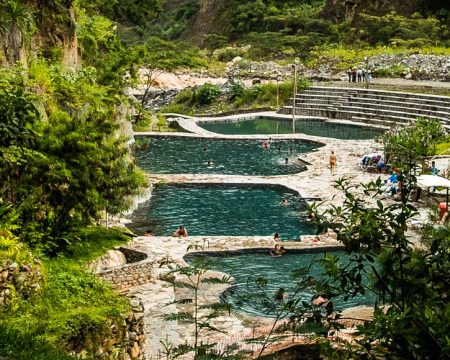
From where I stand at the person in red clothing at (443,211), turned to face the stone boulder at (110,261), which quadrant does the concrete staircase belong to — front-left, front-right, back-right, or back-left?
back-right

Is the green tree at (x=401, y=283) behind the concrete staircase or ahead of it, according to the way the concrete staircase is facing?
ahead

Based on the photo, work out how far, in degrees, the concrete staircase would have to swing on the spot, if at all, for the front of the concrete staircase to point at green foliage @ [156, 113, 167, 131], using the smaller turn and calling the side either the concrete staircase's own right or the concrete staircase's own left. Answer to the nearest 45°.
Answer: approximately 45° to the concrete staircase's own right

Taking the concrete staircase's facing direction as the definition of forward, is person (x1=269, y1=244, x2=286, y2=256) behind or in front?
in front

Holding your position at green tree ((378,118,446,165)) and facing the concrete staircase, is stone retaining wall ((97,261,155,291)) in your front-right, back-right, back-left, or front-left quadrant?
back-left

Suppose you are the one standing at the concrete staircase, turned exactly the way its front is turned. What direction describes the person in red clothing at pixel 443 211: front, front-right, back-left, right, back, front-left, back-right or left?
front-left

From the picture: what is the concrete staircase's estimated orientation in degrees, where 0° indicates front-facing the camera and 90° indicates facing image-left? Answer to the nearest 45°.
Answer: approximately 45°
